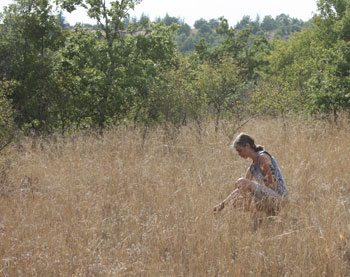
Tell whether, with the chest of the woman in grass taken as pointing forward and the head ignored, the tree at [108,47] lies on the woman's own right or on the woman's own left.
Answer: on the woman's own right

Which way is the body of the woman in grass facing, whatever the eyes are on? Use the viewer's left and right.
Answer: facing to the left of the viewer

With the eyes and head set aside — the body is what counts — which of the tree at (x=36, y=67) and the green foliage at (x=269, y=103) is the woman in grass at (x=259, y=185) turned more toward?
the tree

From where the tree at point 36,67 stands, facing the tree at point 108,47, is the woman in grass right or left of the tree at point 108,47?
right

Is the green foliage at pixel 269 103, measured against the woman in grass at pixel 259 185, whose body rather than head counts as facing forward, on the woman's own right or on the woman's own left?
on the woman's own right
